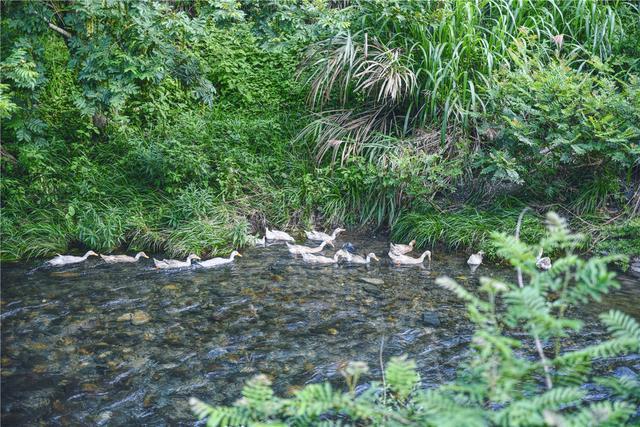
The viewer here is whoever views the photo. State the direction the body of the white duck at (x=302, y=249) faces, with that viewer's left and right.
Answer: facing to the right of the viewer

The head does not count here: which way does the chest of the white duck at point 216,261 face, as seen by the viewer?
to the viewer's right

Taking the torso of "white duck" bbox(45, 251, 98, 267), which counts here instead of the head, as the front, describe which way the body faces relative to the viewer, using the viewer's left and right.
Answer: facing to the right of the viewer

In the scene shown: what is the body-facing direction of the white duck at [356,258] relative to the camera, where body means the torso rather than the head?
to the viewer's right

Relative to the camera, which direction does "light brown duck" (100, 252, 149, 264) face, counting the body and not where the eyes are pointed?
to the viewer's right

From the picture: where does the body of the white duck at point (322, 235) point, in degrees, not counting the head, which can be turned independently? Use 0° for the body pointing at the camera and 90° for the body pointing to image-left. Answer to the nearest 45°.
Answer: approximately 270°

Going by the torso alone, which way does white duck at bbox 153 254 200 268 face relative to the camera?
to the viewer's right

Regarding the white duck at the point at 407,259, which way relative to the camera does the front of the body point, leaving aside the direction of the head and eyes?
to the viewer's right

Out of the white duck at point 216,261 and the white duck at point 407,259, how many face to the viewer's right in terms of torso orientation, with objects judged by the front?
2
